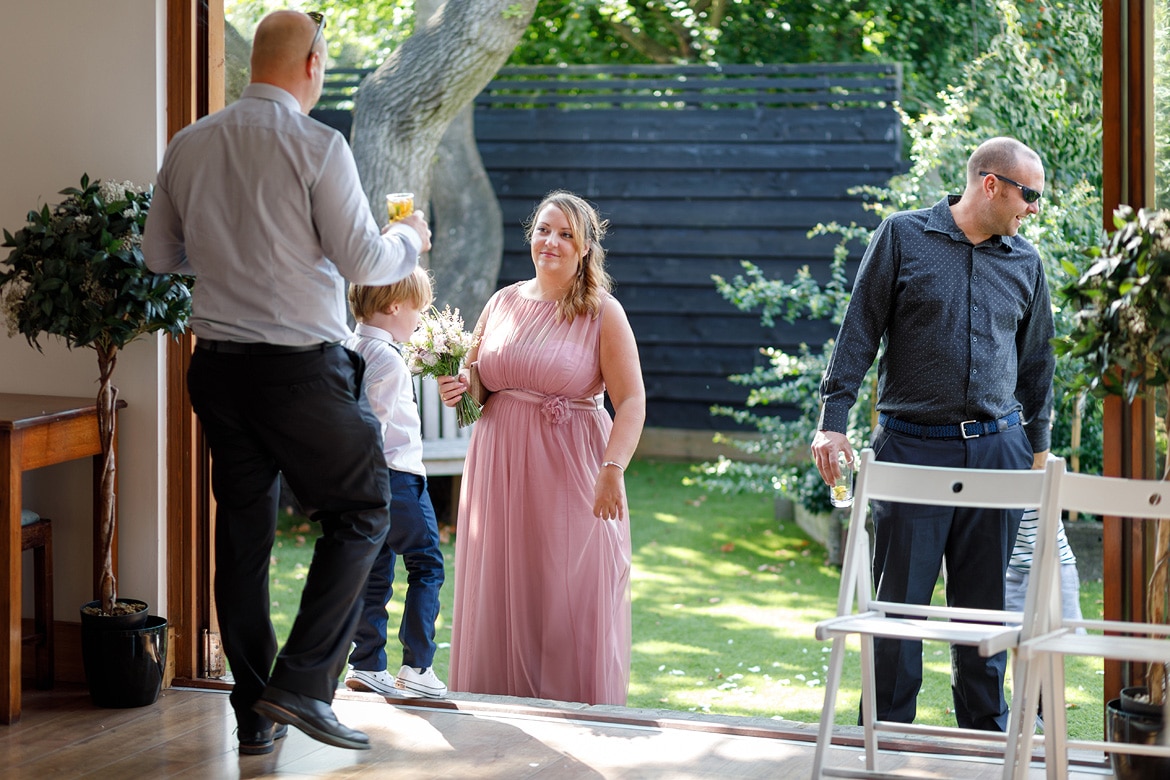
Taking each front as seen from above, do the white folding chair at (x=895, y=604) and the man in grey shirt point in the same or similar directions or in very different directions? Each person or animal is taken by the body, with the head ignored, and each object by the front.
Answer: very different directions

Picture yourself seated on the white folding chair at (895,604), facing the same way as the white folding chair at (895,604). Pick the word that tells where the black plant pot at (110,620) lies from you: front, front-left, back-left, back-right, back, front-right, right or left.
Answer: front-right

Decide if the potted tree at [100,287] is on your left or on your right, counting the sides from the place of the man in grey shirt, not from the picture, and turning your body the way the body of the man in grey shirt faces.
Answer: on your left

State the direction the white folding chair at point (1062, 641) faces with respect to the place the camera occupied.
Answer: facing the viewer and to the left of the viewer

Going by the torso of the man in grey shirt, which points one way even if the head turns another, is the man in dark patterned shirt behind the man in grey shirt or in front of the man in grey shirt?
in front

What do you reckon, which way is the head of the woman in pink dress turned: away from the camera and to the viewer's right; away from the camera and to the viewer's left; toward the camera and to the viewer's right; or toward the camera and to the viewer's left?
toward the camera and to the viewer's left

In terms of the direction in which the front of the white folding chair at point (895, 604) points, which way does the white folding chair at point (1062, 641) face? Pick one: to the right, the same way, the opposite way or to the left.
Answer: the same way

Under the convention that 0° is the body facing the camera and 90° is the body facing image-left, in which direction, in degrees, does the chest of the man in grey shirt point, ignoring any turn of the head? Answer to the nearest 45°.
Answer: approximately 225°
